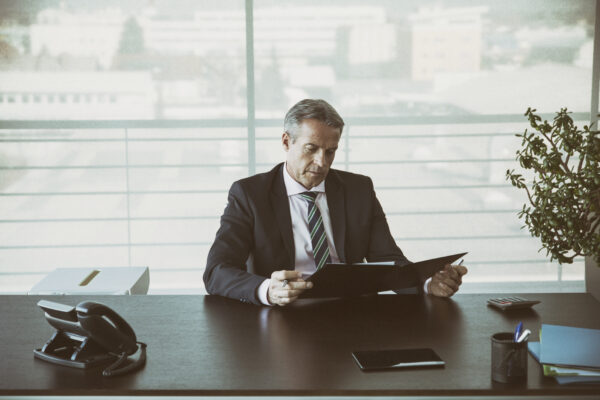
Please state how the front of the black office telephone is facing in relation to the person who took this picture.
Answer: facing away from the viewer and to the right of the viewer

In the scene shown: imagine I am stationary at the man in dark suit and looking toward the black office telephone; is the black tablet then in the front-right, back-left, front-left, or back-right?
front-left

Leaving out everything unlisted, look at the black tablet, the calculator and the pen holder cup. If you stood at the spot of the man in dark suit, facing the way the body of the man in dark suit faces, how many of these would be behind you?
0

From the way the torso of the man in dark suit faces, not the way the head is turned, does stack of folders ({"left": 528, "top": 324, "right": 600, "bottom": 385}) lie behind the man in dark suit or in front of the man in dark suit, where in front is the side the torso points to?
in front

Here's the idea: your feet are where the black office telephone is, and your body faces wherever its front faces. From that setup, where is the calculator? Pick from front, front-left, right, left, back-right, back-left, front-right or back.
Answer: front-right

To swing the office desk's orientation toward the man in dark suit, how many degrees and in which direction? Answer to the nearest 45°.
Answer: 0° — it already faces them

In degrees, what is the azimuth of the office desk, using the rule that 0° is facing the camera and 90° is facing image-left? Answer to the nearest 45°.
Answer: approximately 180°

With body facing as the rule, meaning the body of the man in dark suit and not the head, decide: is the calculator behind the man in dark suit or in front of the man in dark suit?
in front

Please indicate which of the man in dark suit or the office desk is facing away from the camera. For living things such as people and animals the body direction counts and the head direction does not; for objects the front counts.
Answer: the office desk

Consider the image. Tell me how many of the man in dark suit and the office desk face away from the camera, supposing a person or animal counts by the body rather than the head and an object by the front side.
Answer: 1

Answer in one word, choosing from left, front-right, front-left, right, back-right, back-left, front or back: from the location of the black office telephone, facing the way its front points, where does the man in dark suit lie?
front

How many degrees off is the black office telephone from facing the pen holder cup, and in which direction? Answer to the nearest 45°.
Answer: approximately 90° to its right

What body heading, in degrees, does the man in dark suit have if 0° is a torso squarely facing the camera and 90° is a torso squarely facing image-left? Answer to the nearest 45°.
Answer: approximately 315°
